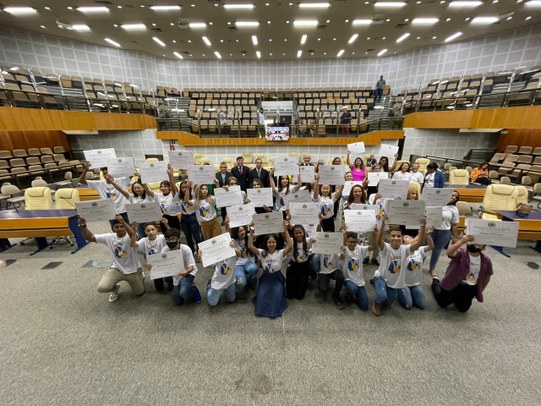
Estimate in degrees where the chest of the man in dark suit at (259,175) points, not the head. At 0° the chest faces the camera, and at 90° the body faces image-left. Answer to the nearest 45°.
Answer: approximately 0°

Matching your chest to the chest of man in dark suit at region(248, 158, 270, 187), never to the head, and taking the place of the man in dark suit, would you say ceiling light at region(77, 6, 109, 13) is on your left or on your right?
on your right

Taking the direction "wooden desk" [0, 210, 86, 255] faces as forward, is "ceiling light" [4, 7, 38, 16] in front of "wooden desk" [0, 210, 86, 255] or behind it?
behind

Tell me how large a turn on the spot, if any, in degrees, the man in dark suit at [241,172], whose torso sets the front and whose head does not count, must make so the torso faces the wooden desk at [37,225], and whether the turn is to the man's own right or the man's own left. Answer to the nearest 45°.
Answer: approximately 90° to the man's own right

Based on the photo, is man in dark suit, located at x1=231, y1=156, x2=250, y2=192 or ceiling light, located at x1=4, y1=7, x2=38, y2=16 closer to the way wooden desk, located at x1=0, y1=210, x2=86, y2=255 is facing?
the man in dark suit

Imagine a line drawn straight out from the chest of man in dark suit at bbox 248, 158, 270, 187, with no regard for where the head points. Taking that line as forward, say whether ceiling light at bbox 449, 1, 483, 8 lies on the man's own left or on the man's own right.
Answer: on the man's own left
